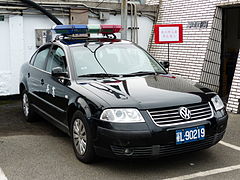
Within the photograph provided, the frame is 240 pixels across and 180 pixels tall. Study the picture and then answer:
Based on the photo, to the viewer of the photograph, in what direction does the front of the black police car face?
facing the viewer and to the right of the viewer

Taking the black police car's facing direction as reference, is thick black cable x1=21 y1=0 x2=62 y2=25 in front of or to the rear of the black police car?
to the rear
